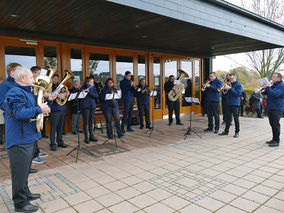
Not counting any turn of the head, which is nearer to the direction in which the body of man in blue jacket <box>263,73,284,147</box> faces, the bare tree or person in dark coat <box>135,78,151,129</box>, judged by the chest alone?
the person in dark coat

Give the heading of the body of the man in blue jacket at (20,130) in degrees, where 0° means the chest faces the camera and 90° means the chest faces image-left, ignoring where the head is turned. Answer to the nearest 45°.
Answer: approximately 270°

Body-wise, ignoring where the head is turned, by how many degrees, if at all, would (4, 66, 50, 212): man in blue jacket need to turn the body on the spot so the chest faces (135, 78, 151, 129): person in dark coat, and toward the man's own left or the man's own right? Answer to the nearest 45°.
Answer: approximately 45° to the man's own left

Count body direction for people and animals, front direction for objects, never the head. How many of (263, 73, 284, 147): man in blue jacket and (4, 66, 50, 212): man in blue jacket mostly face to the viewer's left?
1

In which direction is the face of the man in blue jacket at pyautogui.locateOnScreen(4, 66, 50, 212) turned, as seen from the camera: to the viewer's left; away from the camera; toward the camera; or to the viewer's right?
to the viewer's right

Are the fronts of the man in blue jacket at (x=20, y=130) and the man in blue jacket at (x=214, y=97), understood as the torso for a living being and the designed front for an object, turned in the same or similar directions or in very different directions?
very different directions

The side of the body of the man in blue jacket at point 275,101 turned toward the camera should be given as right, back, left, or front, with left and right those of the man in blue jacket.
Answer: left
